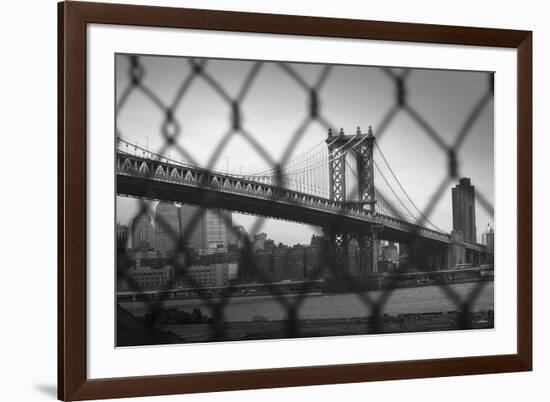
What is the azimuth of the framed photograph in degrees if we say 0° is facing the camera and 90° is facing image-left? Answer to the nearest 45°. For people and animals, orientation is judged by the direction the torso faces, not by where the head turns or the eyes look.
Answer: approximately 315°
